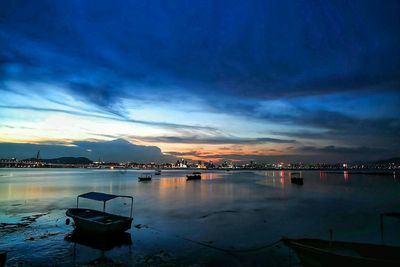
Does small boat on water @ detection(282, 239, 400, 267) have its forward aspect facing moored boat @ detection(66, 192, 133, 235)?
yes

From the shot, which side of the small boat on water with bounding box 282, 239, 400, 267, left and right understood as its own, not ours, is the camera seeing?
left
